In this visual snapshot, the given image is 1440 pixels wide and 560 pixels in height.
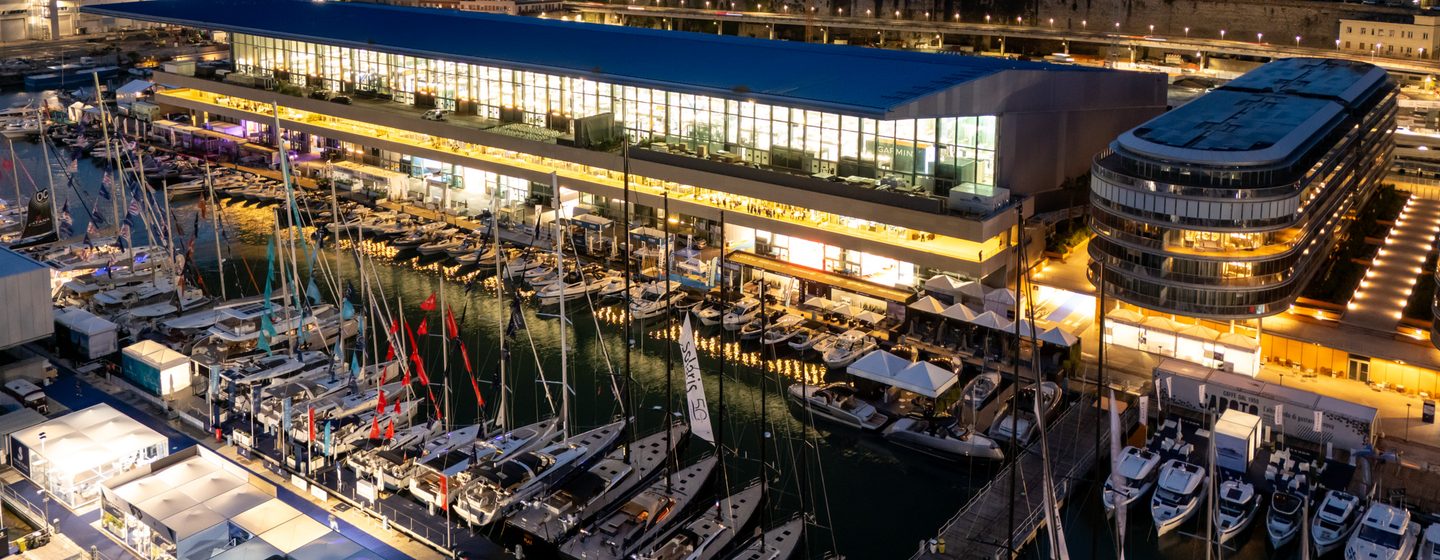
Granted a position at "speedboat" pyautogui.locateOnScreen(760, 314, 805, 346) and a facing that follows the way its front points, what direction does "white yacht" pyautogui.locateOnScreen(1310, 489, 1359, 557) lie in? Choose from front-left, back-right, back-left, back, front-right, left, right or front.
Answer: left

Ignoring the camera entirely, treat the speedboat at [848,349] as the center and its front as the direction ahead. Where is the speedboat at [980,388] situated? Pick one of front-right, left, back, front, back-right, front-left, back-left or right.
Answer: left

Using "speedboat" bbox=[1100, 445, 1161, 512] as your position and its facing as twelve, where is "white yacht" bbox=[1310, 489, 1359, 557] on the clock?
The white yacht is roughly at 8 o'clock from the speedboat.

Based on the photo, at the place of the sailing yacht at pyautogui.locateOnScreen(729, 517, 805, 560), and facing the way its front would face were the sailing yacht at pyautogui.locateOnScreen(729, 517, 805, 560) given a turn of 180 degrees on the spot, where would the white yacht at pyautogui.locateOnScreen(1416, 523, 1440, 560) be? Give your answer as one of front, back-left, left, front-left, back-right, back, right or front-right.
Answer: back-left

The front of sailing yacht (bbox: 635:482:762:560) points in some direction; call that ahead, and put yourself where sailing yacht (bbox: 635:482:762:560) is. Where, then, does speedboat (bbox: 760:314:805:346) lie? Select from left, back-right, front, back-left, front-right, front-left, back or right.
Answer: front-left

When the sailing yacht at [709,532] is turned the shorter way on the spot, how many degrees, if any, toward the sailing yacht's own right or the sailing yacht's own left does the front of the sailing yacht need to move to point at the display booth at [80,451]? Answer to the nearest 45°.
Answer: approximately 135° to the sailing yacht's own left

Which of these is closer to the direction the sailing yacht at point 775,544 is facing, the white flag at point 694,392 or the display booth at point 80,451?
the white flag

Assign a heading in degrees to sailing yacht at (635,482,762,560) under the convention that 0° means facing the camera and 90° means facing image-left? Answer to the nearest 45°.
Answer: approximately 225°

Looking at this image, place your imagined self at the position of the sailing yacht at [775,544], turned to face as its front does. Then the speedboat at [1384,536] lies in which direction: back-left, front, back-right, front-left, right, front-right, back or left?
front-right

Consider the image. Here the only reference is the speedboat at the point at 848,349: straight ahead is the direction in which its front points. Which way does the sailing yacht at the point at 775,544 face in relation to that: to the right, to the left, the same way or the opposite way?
the opposite way

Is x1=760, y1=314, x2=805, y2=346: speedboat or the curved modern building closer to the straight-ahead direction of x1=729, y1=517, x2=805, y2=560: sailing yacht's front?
the curved modern building

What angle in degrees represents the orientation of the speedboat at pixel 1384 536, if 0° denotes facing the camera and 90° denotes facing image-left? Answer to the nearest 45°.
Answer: approximately 45°

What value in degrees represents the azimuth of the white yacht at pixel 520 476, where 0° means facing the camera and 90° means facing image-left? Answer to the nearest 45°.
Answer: approximately 225°
